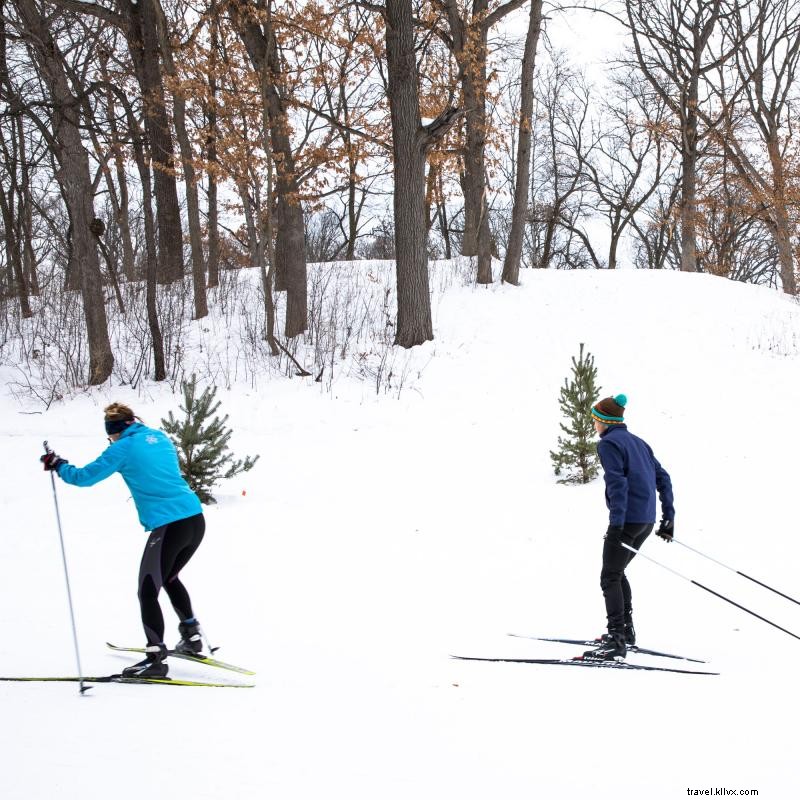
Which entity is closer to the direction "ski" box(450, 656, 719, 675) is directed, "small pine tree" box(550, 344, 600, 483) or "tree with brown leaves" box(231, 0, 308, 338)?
the tree with brown leaves

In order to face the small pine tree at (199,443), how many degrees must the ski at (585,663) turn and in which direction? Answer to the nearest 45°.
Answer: approximately 45° to its right

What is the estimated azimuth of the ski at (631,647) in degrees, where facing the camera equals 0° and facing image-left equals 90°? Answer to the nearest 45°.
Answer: approximately 90°

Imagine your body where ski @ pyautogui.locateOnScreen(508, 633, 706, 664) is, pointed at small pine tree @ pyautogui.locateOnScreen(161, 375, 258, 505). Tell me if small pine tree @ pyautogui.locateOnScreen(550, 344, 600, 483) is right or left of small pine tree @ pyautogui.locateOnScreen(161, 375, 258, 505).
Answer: right

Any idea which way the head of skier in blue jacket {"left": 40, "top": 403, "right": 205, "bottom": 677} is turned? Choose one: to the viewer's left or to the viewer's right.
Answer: to the viewer's left

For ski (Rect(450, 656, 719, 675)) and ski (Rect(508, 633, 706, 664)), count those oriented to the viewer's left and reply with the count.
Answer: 2

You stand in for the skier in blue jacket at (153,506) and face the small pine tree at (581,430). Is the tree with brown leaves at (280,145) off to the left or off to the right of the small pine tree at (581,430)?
left

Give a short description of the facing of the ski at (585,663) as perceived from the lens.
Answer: facing to the left of the viewer

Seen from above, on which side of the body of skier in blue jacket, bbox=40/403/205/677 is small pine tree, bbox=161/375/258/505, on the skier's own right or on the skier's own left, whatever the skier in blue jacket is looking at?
on the skier's own right

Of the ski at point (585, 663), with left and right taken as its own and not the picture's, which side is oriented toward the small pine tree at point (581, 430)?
right

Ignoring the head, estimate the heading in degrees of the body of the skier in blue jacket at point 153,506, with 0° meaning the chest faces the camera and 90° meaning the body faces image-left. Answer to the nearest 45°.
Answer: approximately 135°
